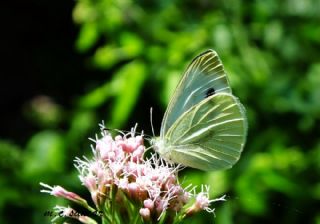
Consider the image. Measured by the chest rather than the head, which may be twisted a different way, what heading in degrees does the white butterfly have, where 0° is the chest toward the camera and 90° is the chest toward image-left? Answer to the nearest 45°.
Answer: approximately 90°
